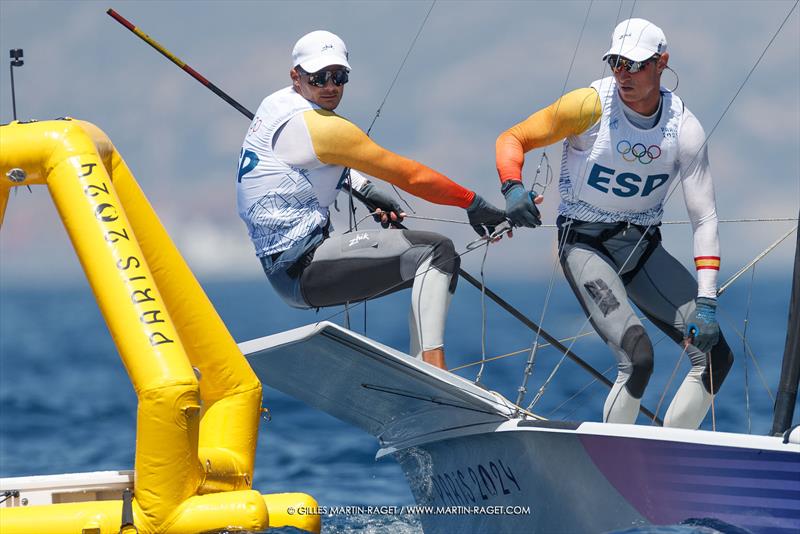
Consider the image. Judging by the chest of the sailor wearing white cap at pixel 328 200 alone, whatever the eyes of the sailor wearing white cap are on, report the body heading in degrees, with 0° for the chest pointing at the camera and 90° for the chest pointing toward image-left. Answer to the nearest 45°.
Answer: approximately 270°

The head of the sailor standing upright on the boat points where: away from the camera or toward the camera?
toward the camera

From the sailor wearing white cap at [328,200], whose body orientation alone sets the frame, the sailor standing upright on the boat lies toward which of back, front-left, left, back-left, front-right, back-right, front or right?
front
